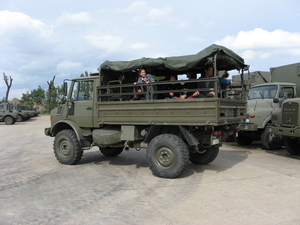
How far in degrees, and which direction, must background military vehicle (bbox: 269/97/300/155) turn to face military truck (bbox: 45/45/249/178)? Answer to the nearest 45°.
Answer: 0° — it already faces it

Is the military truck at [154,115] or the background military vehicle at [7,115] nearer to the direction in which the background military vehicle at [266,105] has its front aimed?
the military truck

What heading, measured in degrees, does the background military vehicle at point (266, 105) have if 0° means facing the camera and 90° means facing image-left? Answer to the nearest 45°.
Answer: approximately 45°

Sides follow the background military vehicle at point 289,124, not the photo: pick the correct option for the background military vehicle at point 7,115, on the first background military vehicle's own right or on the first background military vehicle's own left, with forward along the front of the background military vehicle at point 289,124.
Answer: on the first background military vehicle's own right

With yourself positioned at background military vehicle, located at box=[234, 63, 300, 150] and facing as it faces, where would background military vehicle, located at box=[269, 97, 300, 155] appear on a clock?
background military vehicle, located at box=[269, 97, 300, 155] is roughly at 10 o'clock from background military vehicle, located at box=[234, 63, 300, 150].

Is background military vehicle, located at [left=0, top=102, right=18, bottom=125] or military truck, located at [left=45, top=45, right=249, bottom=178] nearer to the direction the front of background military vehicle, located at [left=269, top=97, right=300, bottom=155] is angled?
the military truck
